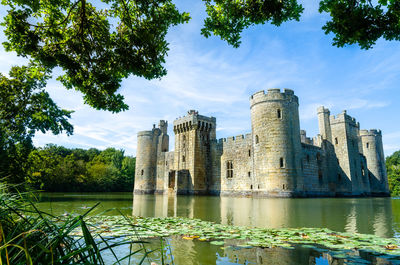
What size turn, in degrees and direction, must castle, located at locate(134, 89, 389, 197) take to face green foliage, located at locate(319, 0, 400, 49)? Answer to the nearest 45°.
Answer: approximately 45° to its left

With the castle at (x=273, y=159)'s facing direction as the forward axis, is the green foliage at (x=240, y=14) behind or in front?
in front

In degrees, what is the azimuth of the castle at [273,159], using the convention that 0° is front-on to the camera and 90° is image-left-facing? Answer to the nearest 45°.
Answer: approximately 45°

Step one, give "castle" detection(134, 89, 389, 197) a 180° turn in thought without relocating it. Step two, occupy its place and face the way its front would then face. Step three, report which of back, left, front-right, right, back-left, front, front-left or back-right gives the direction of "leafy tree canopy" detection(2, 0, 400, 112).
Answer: back-right
